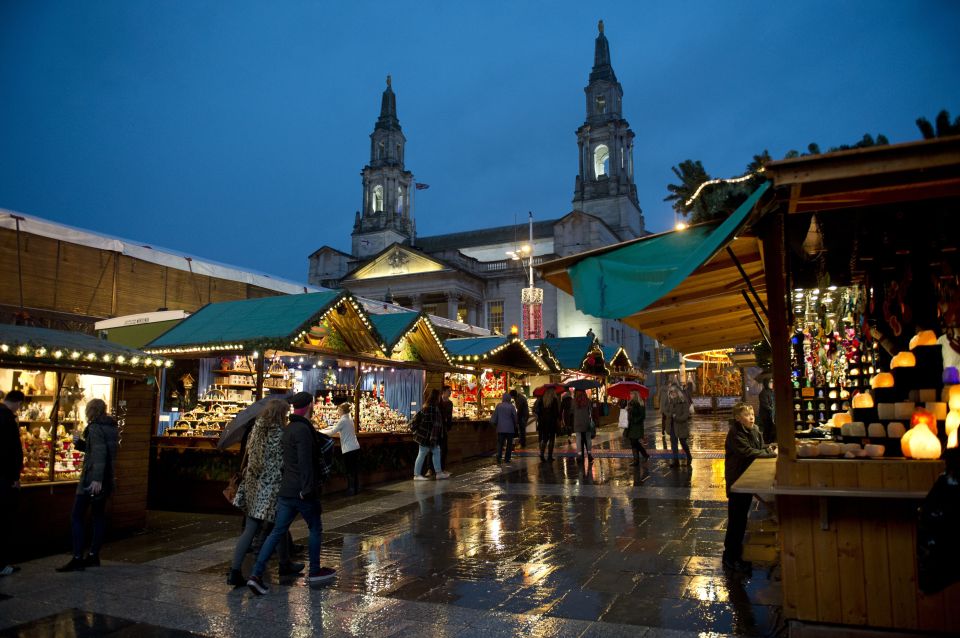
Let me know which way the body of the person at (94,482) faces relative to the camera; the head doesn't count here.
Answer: to the viewer's left

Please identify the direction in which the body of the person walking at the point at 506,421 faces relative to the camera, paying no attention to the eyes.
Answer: away from the camera

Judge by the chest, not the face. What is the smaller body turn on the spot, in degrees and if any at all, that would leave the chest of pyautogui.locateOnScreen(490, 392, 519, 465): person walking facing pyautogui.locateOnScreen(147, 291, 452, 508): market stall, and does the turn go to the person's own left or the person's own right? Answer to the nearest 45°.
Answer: approximately 135° to the person's own left

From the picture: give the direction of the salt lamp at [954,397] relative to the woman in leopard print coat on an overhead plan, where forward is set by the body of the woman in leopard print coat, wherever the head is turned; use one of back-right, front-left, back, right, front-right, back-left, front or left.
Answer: right

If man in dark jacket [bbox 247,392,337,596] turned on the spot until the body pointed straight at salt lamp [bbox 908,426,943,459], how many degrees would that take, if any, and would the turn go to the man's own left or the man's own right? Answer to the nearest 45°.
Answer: approximately 90° to the man's own right

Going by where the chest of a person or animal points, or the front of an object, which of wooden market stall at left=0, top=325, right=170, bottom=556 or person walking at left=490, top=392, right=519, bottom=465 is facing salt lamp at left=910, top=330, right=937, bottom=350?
the wooden market stall

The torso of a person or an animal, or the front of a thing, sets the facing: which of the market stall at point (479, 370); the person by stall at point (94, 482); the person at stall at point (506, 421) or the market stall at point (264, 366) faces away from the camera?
the person at stall at point (506, 421)

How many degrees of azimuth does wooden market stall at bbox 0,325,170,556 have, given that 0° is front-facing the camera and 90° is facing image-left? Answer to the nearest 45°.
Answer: approximately 315°

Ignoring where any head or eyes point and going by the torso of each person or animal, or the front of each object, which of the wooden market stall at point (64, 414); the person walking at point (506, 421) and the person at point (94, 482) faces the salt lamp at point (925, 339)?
the wooden market stall

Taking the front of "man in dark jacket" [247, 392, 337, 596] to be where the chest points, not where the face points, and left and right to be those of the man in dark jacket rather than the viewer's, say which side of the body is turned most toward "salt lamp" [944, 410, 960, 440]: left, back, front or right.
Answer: right

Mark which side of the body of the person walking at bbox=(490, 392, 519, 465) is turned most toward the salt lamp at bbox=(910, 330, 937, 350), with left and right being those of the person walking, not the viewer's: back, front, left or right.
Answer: back
